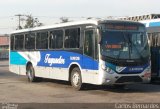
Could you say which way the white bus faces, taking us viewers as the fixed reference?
facing the viewer and to the right of the viewer
